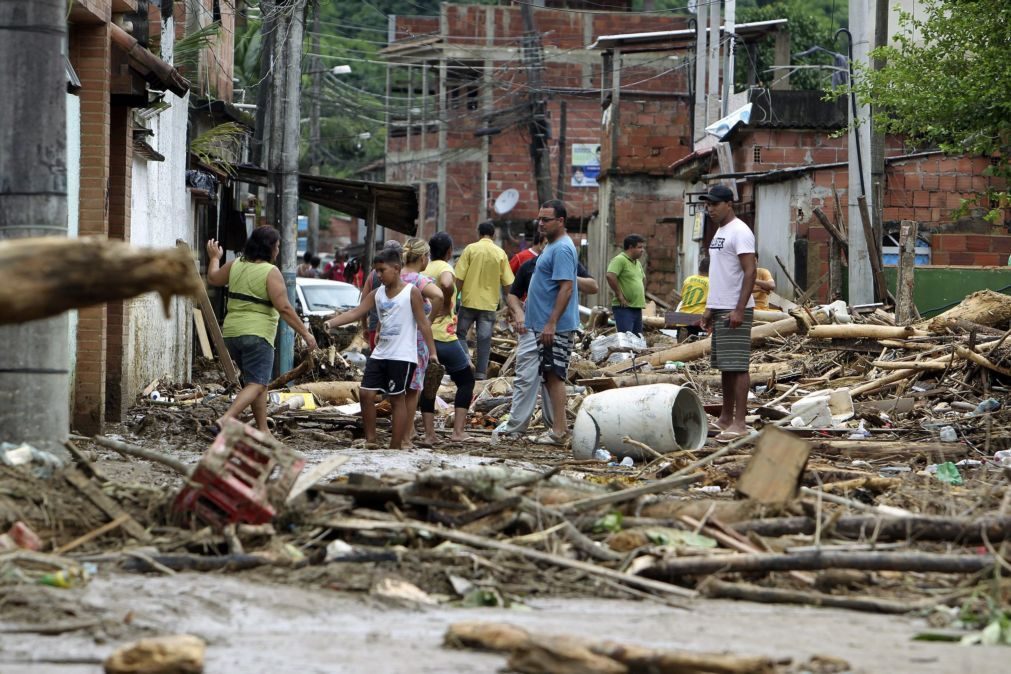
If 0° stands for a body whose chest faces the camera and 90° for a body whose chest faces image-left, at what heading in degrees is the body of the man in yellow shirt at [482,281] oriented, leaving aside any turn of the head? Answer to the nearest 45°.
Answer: approximately 180°

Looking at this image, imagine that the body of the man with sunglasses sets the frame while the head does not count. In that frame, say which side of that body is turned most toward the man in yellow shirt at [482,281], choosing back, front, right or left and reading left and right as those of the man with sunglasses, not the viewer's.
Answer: right

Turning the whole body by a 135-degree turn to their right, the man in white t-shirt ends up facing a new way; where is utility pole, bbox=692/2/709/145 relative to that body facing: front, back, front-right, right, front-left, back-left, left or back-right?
front

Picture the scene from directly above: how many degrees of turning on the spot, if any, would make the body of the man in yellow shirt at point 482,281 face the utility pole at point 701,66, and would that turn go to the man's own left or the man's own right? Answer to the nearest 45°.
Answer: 0° — they already face it

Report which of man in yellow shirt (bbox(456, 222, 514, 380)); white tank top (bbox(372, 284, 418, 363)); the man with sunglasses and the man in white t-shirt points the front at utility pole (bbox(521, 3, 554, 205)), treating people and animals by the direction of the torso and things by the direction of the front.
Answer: the man in yellow shirt

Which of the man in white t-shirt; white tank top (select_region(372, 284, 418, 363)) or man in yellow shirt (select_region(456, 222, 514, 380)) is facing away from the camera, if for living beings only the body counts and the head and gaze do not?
the man in yellow shirt

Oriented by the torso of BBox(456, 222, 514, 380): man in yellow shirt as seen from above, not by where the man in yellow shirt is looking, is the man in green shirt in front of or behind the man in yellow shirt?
in front

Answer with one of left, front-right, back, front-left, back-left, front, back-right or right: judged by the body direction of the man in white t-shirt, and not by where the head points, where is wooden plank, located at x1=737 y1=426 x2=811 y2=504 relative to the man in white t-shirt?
front-left

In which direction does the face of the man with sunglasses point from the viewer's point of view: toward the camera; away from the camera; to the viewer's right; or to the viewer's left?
to the viewer's left

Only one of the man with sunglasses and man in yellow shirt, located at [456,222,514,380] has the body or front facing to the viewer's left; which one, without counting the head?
the man with sunglasses

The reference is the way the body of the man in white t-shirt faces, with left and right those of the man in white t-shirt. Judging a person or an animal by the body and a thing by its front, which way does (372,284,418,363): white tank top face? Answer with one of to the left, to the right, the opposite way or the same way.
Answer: the same way

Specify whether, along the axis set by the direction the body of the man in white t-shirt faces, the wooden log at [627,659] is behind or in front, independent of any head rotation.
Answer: in front
